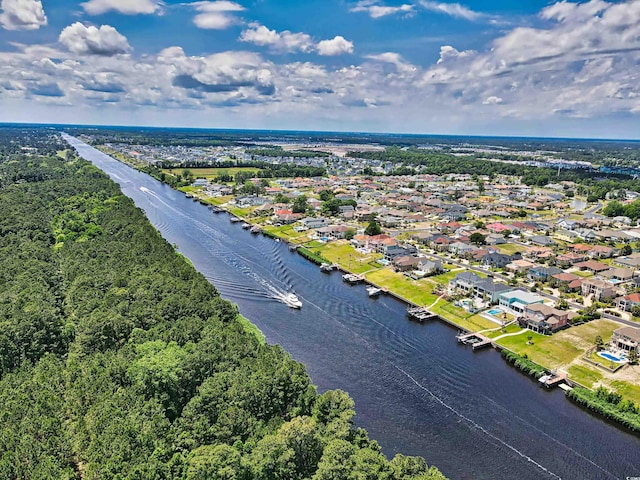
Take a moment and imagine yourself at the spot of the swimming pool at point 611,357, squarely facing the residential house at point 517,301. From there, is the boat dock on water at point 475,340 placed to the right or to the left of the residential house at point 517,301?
left

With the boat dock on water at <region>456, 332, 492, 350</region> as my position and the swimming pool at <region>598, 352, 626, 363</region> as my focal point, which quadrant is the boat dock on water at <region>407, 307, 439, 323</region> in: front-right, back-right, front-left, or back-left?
back-left

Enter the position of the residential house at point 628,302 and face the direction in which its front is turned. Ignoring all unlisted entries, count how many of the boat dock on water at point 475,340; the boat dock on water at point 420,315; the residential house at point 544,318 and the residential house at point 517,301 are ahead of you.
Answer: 4

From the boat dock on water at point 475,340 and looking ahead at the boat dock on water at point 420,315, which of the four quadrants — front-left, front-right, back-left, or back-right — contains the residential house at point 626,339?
back-right

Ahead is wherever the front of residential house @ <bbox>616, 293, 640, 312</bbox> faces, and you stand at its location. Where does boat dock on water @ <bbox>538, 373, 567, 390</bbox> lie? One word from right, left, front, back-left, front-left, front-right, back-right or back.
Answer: front-left

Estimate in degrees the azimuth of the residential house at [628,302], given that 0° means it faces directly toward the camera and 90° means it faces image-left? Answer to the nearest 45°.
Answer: approximately 45°

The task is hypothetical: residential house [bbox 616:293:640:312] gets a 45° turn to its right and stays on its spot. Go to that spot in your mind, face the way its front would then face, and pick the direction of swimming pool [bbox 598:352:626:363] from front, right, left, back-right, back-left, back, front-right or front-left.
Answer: left

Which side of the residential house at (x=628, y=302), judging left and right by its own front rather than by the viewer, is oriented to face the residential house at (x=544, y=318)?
front

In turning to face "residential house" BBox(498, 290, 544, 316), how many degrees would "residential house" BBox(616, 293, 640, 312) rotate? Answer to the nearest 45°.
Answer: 0° — it already faces it

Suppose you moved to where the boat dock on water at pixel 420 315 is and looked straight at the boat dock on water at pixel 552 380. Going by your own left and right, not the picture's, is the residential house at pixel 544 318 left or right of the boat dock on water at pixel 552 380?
left
